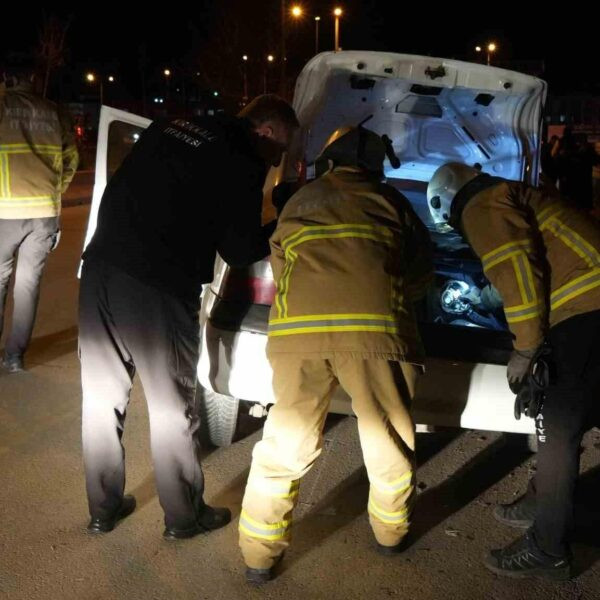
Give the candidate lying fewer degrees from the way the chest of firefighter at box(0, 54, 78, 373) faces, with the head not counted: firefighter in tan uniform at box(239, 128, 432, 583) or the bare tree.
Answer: the bare tree

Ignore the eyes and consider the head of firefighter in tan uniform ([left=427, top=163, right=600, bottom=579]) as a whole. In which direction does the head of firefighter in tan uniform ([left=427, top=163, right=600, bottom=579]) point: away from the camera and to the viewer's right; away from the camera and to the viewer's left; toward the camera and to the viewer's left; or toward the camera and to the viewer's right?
away from the camera and to the viewer's left

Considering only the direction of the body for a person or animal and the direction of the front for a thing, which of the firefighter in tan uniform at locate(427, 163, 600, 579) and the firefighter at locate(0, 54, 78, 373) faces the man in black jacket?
the firefighter in tan uniform

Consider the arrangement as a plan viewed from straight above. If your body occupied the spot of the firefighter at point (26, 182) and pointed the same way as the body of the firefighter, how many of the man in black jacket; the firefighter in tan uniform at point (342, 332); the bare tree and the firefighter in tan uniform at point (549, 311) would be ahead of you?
1

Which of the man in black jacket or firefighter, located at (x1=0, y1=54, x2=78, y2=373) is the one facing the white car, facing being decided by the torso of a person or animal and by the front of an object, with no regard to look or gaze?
the man in black jacket

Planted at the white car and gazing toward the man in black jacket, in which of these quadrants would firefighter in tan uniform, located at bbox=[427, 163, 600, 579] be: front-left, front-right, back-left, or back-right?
front-left

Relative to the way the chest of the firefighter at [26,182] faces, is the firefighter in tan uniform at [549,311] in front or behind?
behind

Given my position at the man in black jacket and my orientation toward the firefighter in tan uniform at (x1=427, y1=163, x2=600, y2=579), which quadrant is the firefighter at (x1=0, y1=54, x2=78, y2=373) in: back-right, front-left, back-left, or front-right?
back-left

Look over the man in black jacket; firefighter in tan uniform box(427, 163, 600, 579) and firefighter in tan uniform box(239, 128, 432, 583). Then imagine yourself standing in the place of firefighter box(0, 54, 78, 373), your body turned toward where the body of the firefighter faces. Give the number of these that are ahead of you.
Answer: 0

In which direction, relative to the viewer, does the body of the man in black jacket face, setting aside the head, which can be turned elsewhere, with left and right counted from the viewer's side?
facing away from the viewer and to the right of the viewer

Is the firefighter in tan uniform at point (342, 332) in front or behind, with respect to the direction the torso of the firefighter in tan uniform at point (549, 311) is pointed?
in front

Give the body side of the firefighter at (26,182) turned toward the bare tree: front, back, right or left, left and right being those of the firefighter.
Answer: front

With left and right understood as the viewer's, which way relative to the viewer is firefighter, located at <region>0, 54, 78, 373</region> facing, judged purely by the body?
facing away from the viewer

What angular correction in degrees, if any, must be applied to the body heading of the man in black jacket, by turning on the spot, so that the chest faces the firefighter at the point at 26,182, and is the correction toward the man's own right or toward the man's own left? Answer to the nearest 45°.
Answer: approximately 45° to the man's own left

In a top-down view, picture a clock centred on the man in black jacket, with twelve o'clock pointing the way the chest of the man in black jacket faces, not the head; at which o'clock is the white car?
The white car is roughly at 12 o'clock from the man in black jacket.

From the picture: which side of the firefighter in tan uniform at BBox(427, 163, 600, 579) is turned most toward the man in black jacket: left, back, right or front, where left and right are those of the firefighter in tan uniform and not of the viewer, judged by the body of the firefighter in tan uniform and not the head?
front
